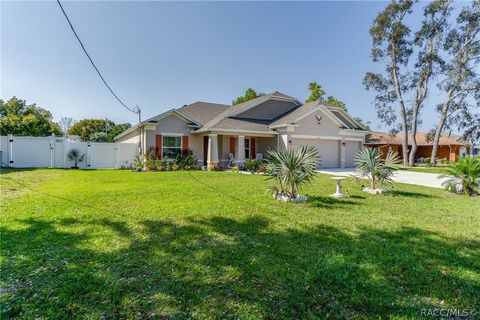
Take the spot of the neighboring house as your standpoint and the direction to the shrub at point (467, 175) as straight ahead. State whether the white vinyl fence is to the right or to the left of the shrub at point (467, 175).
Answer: right

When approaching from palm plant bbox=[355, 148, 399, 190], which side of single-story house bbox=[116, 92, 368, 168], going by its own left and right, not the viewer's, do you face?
front

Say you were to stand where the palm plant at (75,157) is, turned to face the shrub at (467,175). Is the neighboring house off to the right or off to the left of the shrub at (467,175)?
left

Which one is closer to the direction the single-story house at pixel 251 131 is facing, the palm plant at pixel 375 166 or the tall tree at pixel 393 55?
the palm plant

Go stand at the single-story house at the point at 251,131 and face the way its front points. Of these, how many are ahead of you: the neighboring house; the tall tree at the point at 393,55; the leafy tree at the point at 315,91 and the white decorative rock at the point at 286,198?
1

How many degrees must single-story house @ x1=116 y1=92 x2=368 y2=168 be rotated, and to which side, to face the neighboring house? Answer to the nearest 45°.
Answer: approximately 135° to its left

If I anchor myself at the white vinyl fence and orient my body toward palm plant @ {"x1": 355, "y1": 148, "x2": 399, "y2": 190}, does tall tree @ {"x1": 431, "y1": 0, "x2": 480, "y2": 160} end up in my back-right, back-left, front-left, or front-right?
front-left

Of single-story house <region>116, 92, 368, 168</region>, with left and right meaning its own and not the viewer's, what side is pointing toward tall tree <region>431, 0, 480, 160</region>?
left

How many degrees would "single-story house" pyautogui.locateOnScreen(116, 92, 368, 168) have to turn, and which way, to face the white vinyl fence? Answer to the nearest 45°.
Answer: approximately 90° to its right

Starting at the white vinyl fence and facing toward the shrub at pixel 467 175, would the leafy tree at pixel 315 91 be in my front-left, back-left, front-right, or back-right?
front-left

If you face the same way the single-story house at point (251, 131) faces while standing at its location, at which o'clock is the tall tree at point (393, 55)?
The tall tree is roughly at 8 o'clock from the single-story house.

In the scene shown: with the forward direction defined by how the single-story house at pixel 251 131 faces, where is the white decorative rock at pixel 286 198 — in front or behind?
in front

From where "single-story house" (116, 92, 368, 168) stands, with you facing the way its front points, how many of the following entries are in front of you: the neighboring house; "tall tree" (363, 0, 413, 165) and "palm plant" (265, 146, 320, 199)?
1

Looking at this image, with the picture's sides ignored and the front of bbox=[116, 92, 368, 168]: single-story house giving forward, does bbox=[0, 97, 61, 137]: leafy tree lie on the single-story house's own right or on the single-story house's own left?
on the single-story house's own right

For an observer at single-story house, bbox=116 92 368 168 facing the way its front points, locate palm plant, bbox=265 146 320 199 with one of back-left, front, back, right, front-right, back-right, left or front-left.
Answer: front

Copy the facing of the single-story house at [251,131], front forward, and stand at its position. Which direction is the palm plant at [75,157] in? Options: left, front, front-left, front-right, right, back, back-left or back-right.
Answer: right

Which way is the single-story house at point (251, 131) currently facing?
toward the camera

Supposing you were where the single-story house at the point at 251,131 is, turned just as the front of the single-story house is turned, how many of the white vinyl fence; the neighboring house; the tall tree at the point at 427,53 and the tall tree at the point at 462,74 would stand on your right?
1
